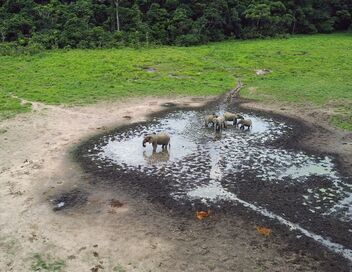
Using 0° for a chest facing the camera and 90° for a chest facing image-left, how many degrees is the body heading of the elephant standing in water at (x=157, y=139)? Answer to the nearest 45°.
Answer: approximately 90°

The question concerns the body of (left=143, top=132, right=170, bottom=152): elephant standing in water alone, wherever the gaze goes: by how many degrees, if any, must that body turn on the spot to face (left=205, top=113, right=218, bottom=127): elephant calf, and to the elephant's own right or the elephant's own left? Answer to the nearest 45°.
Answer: approximately 135° to the elephant's own right

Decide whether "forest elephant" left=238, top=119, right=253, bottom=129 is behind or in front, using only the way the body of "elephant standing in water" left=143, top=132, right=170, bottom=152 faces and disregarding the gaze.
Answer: behind

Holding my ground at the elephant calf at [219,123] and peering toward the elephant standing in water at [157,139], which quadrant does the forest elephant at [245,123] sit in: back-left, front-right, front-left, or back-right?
back-left
